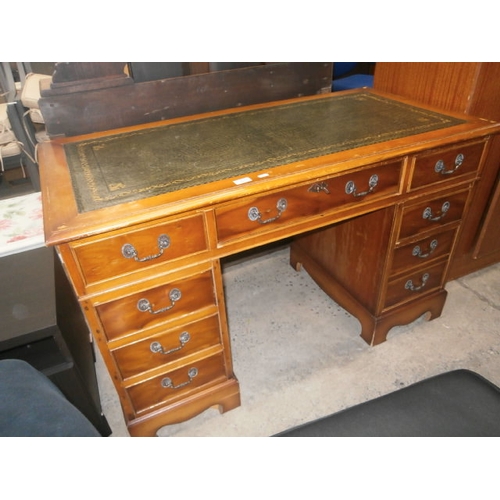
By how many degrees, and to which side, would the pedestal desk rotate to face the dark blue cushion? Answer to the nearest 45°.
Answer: approximately 90° to its right

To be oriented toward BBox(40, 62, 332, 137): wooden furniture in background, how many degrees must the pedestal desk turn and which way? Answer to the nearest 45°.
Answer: approximately 180°

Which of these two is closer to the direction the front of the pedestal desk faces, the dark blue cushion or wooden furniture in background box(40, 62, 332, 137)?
the dark blue cushion

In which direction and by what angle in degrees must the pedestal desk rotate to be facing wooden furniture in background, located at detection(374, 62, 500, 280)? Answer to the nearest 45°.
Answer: approximately 90° to its left

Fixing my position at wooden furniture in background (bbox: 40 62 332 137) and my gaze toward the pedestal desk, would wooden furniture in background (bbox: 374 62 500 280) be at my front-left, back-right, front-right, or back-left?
front-left

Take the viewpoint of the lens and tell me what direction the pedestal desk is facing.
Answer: facing the viewer and to the right of the viewer
